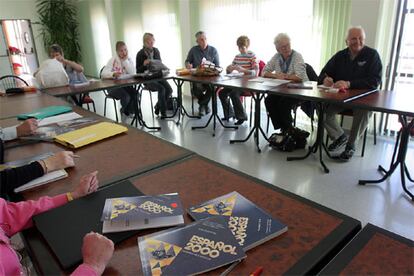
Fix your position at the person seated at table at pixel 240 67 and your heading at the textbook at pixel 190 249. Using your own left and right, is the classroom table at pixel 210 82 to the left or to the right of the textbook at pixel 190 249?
right

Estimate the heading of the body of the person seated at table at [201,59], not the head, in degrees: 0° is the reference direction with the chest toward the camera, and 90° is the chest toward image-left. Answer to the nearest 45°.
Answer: approximately 0°

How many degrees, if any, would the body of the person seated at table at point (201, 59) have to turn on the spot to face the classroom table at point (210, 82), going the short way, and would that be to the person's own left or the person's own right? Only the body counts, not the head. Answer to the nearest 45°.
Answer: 0° — they already face it

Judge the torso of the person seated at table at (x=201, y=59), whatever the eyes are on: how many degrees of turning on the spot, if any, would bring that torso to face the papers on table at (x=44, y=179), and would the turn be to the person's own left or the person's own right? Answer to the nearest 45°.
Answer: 0° — they already face it

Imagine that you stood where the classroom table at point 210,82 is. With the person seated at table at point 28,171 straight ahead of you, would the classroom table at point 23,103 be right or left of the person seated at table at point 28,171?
right

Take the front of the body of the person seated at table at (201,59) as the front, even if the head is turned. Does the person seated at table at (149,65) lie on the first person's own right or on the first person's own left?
on the first person's own right

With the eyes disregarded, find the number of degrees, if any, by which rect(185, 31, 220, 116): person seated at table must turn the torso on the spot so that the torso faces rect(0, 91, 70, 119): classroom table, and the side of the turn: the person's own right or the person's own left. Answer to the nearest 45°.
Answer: approximately 45° to the person's own right

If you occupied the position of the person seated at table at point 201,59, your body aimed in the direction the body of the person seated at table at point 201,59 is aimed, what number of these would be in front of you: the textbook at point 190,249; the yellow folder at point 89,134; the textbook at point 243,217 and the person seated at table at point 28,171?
4
